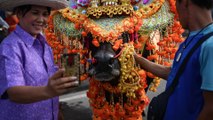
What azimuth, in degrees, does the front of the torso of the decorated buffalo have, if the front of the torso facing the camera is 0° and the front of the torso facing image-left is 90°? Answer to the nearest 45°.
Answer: approximately 0°

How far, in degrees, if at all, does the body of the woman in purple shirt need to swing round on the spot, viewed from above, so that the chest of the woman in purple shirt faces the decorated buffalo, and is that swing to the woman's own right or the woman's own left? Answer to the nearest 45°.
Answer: approximately 90° to the woman's own left

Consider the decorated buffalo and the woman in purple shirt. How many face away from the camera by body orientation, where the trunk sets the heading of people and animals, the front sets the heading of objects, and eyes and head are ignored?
0

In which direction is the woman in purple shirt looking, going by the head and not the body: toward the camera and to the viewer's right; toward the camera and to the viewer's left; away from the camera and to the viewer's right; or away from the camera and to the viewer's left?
toward the camera and to the viewer's right

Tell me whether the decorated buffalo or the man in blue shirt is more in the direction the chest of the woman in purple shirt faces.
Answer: the man in blue shirt

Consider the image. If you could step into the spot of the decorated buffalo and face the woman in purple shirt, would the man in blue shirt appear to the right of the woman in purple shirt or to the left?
left

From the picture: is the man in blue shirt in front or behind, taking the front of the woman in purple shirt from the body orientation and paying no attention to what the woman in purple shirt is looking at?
in front

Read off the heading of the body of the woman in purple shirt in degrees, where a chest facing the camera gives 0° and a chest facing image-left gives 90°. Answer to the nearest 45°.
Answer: approximately 315°
